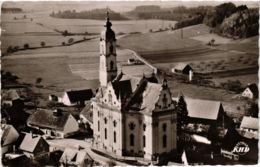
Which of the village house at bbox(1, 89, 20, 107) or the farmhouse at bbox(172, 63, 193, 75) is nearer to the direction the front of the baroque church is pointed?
the village house

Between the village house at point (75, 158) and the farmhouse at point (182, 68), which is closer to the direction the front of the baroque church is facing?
the village house
